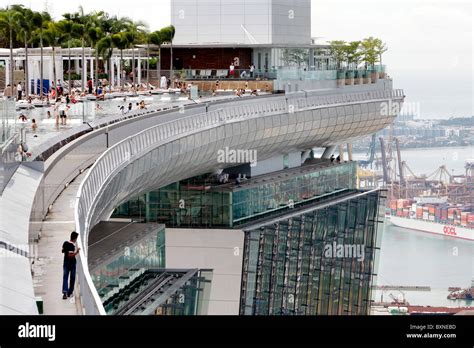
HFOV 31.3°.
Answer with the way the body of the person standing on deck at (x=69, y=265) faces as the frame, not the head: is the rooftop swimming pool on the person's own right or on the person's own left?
on the person's own left

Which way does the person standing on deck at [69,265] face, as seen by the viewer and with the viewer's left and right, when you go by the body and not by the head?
facing to the right of the viewer
